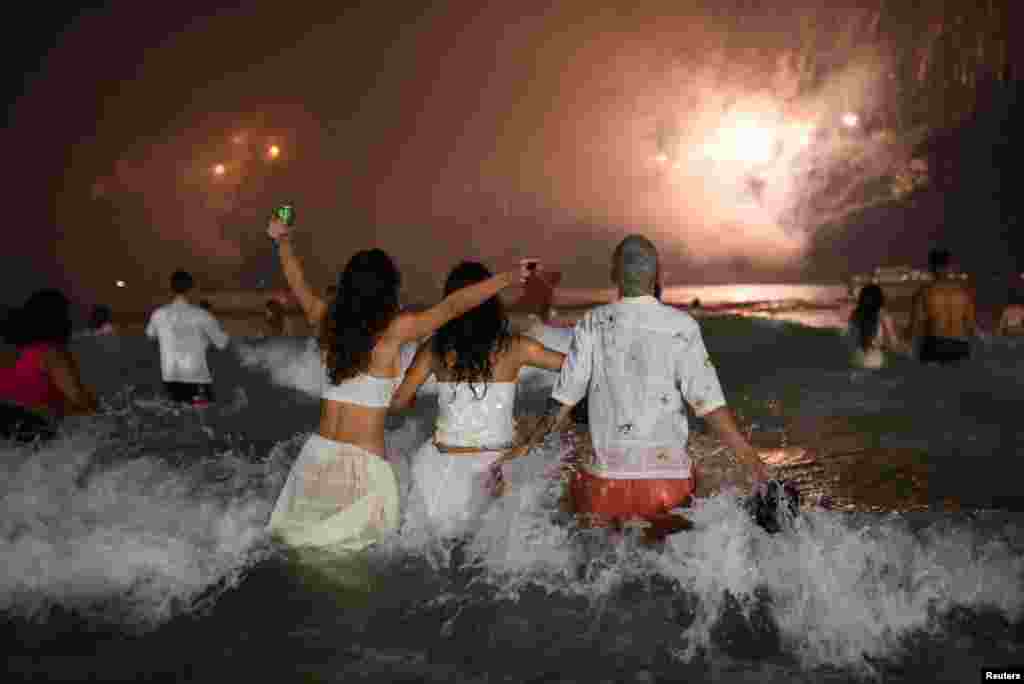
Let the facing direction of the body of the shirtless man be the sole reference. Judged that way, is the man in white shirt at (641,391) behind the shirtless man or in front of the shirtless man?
behind

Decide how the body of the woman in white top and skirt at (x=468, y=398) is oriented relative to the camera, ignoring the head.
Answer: away from the camera

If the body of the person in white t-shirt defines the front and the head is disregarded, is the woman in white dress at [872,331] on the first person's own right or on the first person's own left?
on the first person's own right

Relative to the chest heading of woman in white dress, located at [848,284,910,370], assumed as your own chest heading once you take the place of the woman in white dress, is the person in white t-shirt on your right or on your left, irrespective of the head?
on your left

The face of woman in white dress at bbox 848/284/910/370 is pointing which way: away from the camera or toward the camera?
away from the camera

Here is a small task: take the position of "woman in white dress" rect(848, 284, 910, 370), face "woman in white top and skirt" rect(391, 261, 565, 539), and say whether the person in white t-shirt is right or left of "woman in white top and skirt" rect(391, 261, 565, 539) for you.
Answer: right

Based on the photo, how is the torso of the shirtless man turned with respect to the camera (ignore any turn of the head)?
away from the camera

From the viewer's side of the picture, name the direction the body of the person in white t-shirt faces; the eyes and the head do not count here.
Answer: away from the camera

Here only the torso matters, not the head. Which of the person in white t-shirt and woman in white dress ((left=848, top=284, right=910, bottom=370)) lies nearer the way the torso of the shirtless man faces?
the woman in white dress

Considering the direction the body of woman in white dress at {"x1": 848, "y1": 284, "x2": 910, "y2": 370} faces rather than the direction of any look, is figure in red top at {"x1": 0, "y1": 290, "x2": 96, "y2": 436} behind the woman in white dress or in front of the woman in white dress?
behind

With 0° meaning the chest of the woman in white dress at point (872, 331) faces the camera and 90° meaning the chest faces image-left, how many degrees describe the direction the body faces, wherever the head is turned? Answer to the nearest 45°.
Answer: approximately 180°

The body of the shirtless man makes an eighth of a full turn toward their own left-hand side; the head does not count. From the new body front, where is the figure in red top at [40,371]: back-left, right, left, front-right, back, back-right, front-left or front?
left

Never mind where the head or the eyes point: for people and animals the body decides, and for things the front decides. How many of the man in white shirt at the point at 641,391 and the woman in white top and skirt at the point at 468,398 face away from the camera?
2

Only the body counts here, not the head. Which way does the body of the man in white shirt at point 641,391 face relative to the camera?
away from the camera

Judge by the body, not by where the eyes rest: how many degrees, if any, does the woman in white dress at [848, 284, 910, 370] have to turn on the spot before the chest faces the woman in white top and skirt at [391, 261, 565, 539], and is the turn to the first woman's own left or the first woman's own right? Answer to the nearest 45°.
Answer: approximately 180°

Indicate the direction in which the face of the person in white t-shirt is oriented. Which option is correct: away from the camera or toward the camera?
away from the camera
